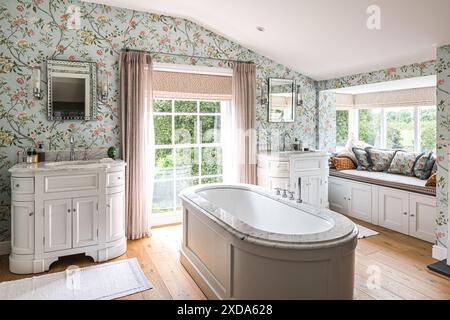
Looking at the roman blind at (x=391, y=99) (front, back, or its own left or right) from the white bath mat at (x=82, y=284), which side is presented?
front

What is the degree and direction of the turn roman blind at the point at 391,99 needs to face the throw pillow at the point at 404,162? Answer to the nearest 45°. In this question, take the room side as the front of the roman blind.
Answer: approximately 45° to its left

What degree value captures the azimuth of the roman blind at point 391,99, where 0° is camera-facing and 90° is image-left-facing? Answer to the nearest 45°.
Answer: approximately 45°
